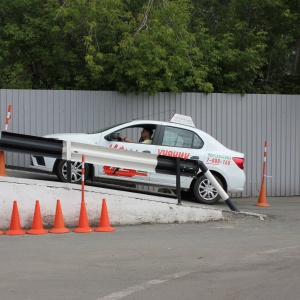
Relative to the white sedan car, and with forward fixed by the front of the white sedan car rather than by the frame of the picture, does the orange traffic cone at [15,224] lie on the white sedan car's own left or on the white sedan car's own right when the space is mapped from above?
on the white sedan car's own left

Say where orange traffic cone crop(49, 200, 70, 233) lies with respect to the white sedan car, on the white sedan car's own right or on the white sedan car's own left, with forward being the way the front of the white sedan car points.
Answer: on the white sedan car's own left

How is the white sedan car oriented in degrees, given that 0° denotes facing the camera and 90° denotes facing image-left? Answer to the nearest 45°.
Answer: approximately 90°

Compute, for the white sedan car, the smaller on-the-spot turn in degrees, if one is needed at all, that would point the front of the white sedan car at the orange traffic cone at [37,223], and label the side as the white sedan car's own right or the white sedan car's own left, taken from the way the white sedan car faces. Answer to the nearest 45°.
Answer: approximately 45° to the white sedan car's own left

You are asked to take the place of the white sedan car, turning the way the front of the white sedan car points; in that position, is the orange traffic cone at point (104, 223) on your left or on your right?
on your left

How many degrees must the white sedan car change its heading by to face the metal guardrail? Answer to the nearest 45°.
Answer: approximately 45° to its left
